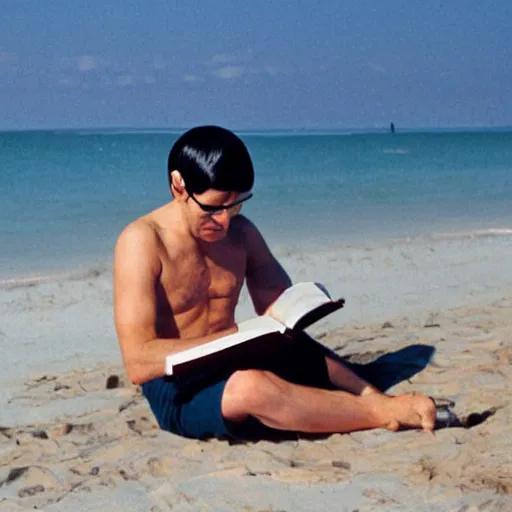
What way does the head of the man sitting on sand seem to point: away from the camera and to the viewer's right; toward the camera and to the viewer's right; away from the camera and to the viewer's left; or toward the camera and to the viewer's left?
toward the camera and to the viewer's right

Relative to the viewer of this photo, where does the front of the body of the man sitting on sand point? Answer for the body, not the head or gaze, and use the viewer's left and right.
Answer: facing the viewer and to the right of the viewer
